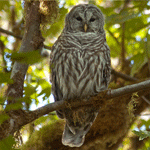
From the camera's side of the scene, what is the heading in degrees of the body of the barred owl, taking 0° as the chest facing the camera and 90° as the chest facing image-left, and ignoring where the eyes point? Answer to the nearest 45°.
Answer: approximately 0°
